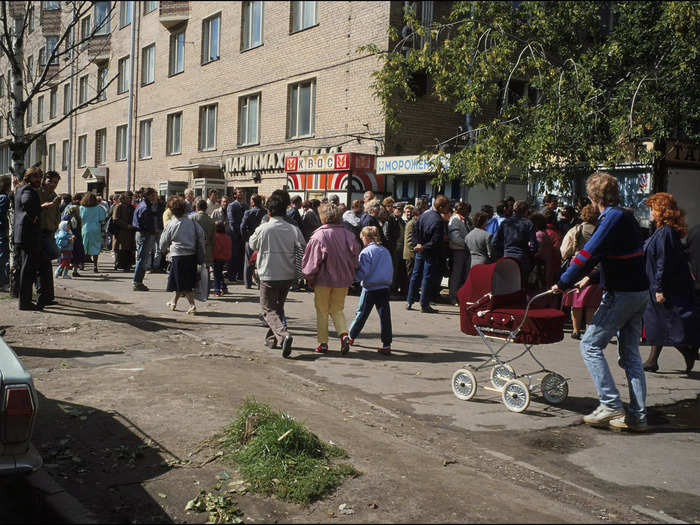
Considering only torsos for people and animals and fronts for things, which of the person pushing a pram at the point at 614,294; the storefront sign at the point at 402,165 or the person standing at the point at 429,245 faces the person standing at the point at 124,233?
the person pushing a pram at the point at 614,294

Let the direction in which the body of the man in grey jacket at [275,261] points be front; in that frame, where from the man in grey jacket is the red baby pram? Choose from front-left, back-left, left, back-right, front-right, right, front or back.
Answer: back-right

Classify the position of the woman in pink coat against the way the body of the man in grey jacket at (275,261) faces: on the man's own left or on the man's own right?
on the man's own right

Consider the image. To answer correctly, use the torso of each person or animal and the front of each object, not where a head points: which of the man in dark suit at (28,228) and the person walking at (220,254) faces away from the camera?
the person walking

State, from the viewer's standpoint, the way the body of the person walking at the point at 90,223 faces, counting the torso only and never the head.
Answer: away from the camera

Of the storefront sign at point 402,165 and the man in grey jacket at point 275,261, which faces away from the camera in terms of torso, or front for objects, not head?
the man in grey jacket
